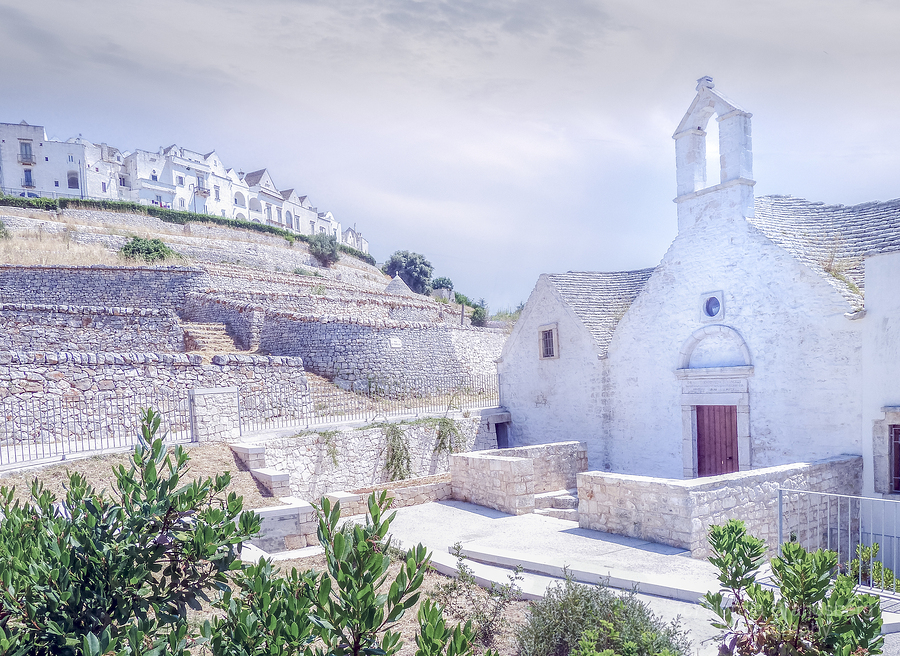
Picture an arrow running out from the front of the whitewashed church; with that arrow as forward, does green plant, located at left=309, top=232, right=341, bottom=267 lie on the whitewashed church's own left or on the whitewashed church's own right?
on the whitewashed church's own right

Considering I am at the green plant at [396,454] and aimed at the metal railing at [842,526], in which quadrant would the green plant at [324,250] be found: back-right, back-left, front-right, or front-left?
back-left

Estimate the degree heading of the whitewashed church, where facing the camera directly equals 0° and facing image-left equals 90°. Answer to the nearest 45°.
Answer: approximately 45°

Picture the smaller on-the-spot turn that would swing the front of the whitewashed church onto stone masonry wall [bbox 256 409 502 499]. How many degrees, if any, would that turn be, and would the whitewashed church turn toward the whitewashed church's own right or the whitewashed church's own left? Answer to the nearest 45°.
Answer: approximately 45° to the whitewashed church's own right

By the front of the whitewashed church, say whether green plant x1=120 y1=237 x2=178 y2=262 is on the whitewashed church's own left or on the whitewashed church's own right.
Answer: on the whitewashed church's own right
